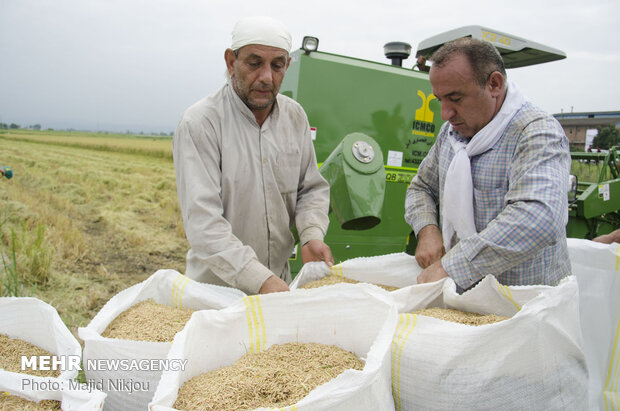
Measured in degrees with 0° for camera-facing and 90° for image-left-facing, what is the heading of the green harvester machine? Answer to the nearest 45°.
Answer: approximately 225°

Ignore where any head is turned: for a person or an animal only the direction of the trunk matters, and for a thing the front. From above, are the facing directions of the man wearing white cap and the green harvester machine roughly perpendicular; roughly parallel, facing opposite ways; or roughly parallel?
roughly perpendicular

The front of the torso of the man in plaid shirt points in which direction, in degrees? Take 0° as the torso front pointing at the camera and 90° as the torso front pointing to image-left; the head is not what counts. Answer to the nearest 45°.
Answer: approximately 45°

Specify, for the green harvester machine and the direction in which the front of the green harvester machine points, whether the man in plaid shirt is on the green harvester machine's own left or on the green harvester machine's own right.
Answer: on the green harvester machine's own right

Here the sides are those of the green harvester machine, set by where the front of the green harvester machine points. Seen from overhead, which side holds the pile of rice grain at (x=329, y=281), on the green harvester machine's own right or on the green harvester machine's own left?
on the green harvester machine's own right

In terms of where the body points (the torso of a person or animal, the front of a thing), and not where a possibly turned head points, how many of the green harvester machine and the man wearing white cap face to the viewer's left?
0

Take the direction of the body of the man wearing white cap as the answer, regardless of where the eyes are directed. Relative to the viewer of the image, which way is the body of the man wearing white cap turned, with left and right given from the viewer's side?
facing the viewer and to the right of the viewer

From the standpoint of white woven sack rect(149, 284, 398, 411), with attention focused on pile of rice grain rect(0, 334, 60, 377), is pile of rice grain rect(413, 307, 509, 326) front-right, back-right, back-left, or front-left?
back-right

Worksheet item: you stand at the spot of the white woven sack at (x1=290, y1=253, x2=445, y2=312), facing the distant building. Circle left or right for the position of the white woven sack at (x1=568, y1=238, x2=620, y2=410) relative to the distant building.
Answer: right

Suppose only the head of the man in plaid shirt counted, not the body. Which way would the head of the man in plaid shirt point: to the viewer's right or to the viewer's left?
to the viewer's left

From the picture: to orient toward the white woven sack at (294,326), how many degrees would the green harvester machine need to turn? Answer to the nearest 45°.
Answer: approximately 135° to its right

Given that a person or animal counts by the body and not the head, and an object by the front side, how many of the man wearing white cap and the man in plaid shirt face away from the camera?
0

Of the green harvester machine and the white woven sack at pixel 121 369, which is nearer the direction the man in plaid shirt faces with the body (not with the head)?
the white woven sack
